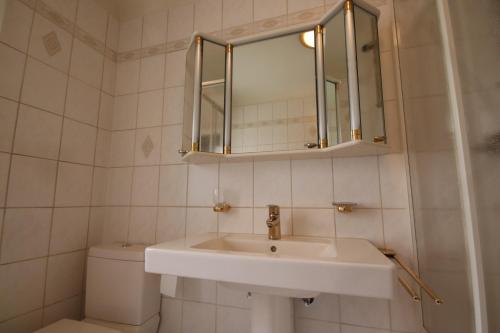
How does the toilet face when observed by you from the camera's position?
facing the viewer and to the left of the viewer

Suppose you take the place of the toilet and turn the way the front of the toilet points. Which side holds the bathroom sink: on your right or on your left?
on your left

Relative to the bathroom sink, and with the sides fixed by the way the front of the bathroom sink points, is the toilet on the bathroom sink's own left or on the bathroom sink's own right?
on the bathroom sink's own right

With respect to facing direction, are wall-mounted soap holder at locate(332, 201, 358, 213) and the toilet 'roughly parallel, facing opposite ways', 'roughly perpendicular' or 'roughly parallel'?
roughly parallel

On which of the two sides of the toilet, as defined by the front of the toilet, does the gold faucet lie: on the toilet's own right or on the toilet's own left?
on the toilet's own left

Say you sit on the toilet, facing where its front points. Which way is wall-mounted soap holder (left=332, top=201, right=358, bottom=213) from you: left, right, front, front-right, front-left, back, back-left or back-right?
left

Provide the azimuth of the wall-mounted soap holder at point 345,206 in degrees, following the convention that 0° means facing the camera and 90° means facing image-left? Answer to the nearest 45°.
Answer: approximately 0°

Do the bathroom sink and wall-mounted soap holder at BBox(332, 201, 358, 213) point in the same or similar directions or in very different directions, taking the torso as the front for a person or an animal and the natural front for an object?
same or similar directions

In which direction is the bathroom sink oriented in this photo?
toward the camera

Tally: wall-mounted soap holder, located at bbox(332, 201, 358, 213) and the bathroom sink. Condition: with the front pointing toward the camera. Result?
2

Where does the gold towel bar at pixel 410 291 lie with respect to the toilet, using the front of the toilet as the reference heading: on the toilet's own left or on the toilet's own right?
on the toilet's own left
